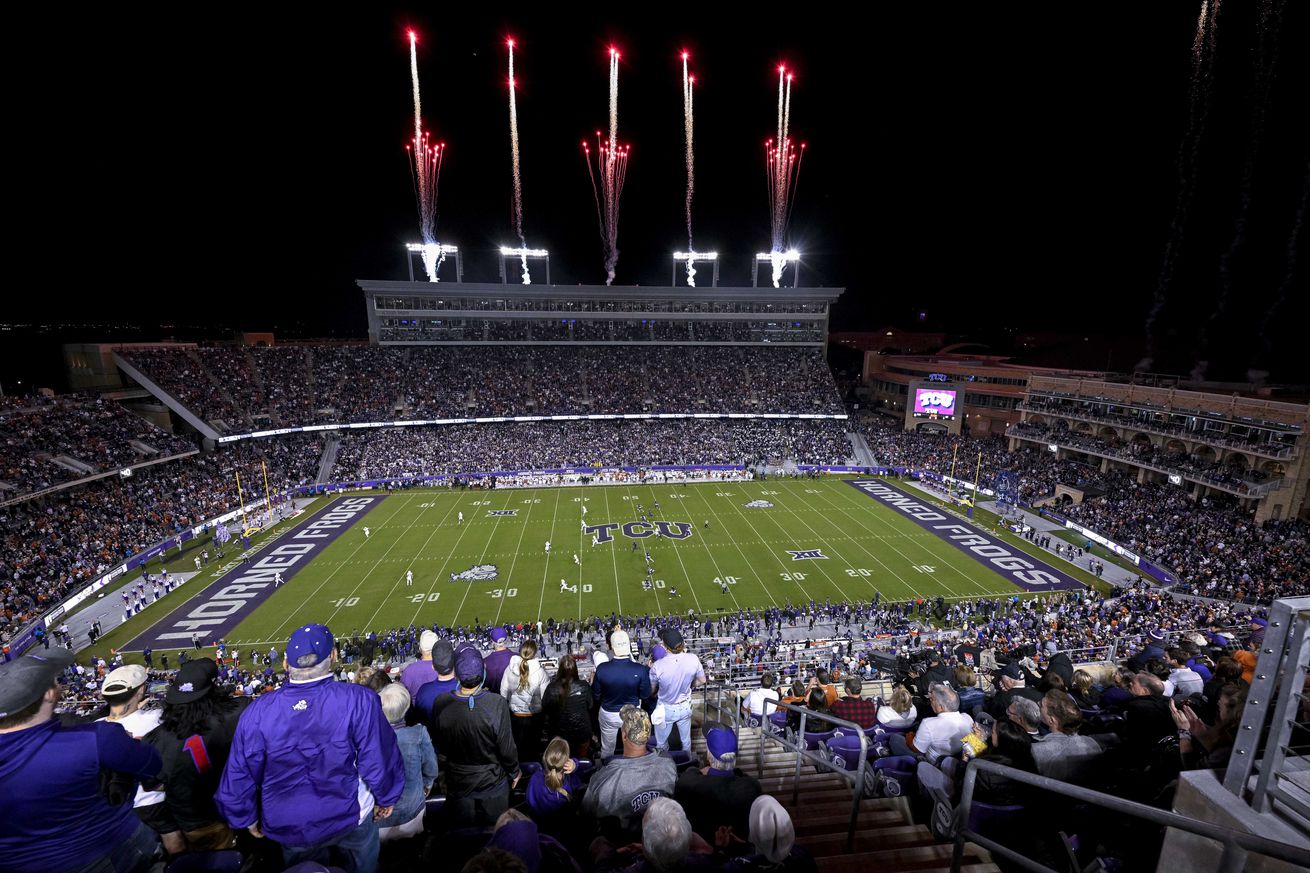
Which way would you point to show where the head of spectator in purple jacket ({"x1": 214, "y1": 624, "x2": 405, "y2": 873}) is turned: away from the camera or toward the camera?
away from the camera

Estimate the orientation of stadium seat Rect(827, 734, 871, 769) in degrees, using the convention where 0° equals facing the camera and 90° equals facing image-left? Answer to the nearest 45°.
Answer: approximately 180°

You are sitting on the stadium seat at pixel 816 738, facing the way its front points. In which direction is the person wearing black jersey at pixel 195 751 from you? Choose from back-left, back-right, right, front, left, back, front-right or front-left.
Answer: back-left

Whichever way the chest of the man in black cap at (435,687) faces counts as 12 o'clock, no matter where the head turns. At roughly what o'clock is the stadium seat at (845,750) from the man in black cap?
The stadium seat is roughly at 3 o'clock from the man in black cap.

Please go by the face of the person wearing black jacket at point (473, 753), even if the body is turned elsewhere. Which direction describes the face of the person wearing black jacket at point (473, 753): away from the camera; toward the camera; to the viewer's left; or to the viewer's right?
away from the camera

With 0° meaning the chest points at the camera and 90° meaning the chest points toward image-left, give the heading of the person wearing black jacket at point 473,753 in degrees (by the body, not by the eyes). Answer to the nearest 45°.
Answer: approximately 180°

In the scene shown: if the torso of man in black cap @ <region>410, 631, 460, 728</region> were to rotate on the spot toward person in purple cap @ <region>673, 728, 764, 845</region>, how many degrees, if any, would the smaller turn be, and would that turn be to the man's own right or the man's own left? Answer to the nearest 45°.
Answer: approximately 135° to the man's own right

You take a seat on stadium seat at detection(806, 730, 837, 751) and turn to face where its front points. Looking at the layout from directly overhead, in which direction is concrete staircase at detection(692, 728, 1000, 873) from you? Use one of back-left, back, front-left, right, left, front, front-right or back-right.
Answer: back

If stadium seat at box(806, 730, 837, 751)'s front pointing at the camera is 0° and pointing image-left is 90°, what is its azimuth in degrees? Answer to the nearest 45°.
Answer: approximately 180°

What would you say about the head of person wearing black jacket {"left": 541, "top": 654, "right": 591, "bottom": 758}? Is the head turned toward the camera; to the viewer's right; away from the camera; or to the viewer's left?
away from the camera

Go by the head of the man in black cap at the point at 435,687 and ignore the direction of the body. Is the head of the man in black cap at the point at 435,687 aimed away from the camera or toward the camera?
away from the camera

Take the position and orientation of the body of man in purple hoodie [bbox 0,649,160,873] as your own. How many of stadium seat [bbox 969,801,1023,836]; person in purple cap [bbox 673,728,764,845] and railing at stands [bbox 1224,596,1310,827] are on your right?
3

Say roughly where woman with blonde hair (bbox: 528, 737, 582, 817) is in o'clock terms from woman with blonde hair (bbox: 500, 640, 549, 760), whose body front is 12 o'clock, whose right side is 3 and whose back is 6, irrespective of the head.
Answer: woman with blonde hair (bbox: 528, 737, 582, 817) is roughly at 6 o'clock from woman with blonde hair (bbox: 500, 640, 549, 760).
